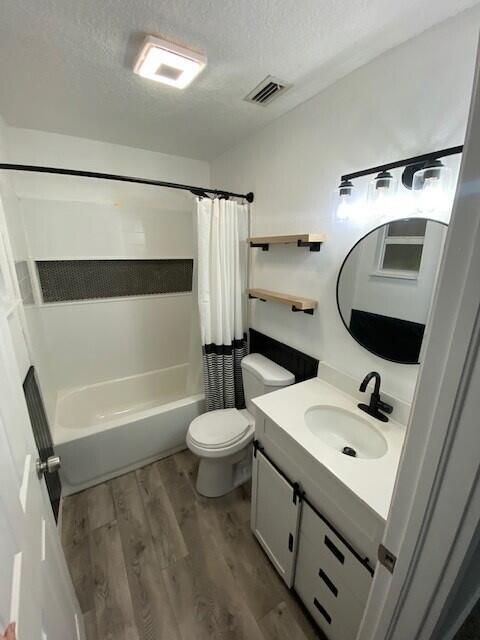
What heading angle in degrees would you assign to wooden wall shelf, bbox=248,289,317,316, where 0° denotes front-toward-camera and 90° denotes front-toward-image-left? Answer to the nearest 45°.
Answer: approximately 45°

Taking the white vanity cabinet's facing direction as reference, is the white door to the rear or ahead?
ahead

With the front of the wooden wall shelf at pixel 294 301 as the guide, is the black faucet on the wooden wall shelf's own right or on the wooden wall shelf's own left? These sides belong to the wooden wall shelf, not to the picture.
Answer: on the wooden wall shelf's own left

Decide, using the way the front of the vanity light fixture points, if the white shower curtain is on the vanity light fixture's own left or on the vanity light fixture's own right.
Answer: on the vanity light fixture's own right

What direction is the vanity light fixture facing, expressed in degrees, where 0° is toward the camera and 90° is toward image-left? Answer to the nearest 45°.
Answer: approximately 45°

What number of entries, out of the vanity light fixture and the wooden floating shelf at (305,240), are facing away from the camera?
0

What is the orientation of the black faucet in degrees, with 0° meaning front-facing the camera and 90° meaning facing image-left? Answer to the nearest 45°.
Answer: approximately 45°

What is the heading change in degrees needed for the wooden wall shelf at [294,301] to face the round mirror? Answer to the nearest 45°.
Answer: approximately 90° to its left
